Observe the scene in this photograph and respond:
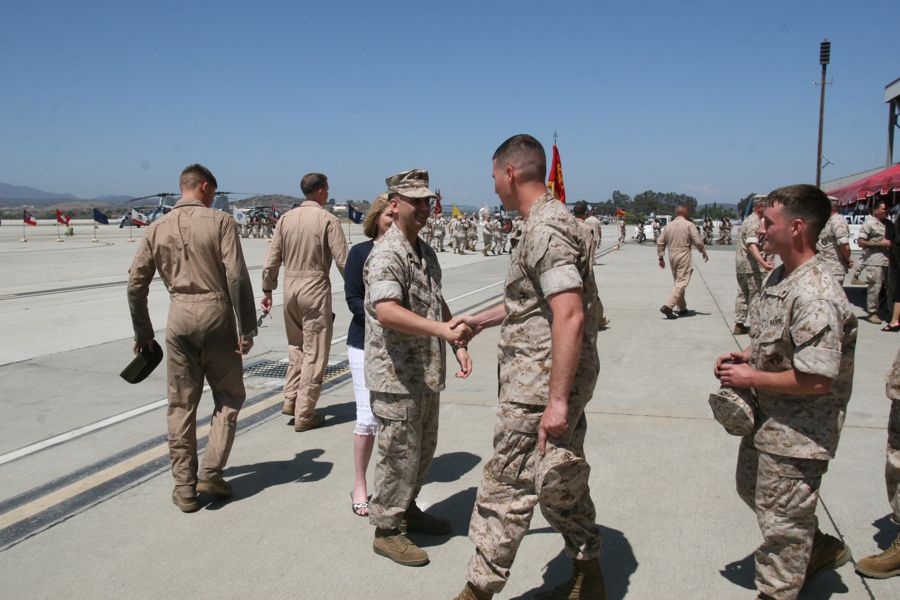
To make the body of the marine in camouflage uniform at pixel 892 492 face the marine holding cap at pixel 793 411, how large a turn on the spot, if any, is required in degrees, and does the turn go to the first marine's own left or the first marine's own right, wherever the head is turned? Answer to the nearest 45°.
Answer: approximately 45° to the first marine's own left

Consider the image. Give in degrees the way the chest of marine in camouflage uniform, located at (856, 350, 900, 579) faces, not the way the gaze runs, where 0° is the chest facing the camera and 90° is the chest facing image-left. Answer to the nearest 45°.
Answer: approximately 90°

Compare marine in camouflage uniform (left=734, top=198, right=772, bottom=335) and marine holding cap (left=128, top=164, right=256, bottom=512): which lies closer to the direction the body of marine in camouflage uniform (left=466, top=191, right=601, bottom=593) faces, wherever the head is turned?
the marine holding cap

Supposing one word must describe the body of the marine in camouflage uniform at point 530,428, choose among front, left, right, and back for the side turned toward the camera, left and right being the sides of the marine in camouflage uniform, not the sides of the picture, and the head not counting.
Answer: left

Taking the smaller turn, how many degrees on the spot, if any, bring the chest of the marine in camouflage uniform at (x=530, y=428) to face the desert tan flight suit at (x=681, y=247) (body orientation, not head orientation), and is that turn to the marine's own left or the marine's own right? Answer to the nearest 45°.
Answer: approximately 90° to the marine's own right

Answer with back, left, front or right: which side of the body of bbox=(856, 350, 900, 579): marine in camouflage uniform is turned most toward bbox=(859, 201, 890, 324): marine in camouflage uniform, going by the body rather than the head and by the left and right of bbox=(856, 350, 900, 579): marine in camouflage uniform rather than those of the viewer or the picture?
right

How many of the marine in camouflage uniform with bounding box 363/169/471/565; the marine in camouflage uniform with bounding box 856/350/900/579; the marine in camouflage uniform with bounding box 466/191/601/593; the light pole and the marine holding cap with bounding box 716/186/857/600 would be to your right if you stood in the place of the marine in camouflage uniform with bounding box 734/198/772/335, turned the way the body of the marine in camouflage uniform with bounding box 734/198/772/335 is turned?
4

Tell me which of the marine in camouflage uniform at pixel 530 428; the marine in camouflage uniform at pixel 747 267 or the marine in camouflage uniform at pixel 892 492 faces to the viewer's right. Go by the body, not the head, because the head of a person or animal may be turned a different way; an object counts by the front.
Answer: the marine in camouflage uniform at pixel 747 267

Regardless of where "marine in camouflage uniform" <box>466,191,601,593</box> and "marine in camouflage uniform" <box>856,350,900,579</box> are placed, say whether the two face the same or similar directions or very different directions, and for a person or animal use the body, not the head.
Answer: same or similar directions

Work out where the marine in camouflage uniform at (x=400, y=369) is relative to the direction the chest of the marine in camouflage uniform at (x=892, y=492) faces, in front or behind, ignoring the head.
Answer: in front

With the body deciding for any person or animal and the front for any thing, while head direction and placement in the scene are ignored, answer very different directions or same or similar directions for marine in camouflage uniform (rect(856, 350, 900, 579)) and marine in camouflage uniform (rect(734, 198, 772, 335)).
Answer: very different directions

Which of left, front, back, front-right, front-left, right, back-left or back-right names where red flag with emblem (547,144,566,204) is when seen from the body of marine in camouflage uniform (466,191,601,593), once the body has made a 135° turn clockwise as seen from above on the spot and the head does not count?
front-left

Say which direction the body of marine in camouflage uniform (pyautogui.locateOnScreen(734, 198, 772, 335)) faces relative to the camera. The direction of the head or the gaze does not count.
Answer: to the viewer's right
